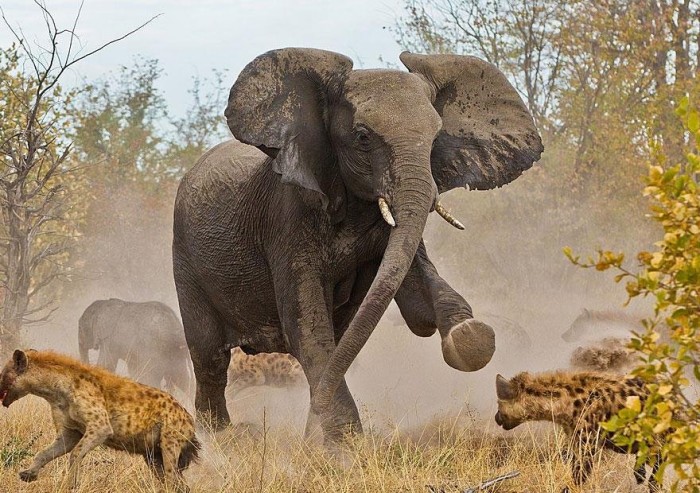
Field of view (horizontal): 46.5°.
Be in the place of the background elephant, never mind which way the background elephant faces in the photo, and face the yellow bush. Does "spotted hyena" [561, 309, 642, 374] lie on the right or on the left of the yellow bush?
left

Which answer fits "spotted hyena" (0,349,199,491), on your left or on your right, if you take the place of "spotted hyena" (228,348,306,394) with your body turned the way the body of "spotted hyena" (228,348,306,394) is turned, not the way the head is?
on your left

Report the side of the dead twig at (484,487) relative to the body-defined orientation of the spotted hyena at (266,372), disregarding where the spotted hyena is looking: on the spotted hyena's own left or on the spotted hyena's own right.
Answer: on the spotted hyena's own left

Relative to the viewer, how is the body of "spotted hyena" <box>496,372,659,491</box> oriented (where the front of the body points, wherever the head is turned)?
to the viewer's left

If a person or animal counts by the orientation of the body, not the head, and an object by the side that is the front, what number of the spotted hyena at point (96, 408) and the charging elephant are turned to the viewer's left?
1

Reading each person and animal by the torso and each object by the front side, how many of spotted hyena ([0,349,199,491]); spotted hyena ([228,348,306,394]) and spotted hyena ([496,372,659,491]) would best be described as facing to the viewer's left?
3

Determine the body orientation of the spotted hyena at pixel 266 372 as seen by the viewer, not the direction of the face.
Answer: to the viewer's left

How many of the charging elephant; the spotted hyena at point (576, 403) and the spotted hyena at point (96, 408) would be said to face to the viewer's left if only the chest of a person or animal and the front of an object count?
2

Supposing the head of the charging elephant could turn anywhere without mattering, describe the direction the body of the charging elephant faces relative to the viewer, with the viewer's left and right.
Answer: facing the viewer and to the right of the viewer

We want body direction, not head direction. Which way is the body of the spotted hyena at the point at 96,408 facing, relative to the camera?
to the viewer's left

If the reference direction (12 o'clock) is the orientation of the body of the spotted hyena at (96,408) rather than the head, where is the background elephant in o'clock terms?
The background elephant is roughly at 3 o'clock from the spotted hyena.

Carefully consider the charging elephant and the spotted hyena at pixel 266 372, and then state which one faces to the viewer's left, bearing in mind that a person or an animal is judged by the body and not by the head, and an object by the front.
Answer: the spotted hyena

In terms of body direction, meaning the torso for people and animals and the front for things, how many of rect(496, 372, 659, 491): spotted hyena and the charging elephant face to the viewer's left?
1

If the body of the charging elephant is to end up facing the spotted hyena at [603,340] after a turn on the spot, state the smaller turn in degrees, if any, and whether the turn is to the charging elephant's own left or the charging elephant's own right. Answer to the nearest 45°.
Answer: approximately 90° to the charging elephant's own left

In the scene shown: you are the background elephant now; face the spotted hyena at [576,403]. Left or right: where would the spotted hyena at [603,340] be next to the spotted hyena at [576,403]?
left

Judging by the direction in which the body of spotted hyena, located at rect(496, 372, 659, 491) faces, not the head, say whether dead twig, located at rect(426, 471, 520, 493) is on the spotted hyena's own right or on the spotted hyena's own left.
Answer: on the spotted hyena's own left
